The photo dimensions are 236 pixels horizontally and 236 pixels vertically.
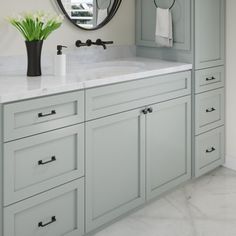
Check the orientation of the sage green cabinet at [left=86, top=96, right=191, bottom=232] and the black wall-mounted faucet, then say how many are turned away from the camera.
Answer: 0

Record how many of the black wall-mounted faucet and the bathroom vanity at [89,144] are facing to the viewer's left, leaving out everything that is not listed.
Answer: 0

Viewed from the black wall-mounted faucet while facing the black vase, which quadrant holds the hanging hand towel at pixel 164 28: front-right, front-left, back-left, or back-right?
back-left

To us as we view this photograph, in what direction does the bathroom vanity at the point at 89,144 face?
facing the viewer and to the right of the viewer
